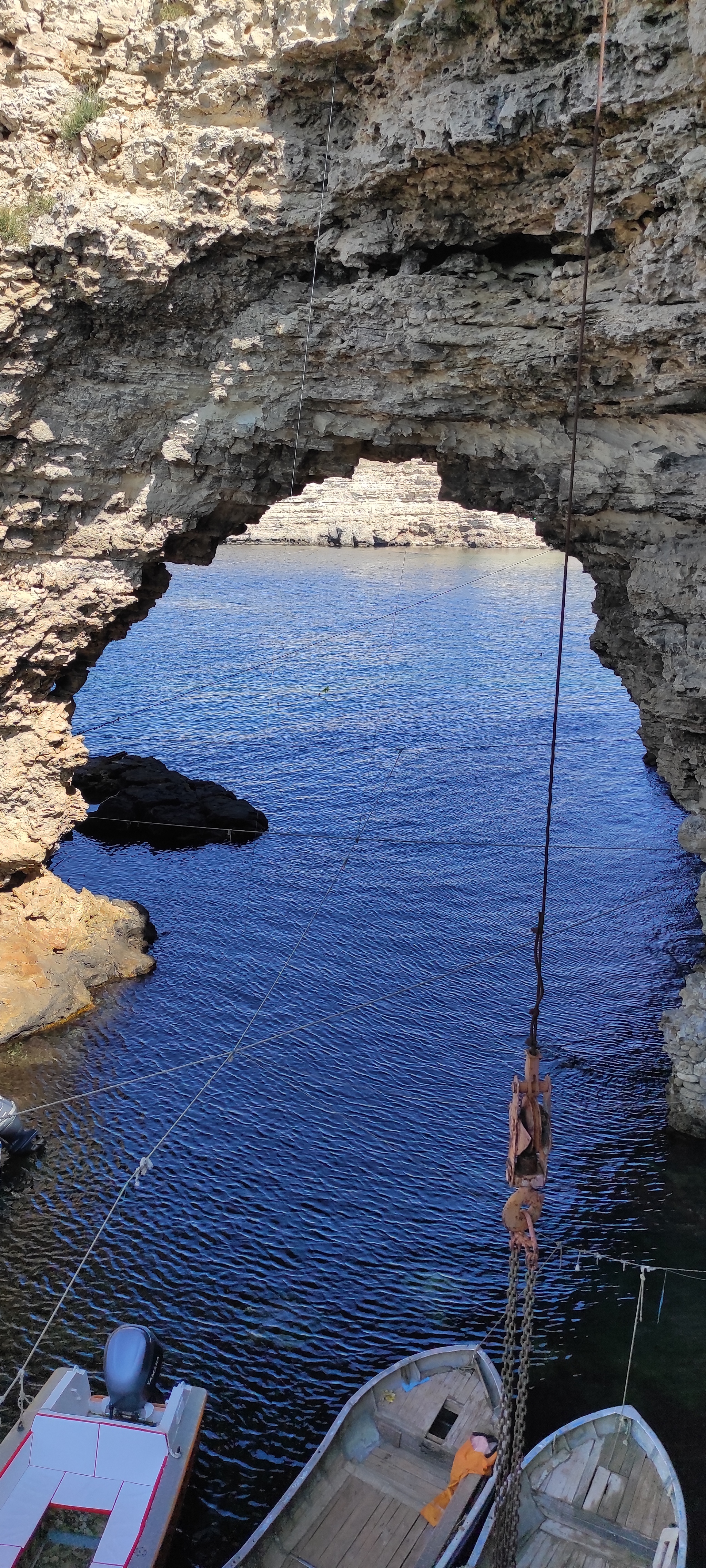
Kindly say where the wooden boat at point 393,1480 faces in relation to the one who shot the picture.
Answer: facing away from the viewer and to the right of the viewer

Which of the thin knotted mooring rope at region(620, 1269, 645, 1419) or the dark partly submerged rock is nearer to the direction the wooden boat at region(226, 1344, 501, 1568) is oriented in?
the thin knotted mooring rope

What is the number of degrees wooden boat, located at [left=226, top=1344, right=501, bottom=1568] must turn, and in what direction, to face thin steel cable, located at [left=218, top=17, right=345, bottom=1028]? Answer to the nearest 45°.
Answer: approximately 45° to its left

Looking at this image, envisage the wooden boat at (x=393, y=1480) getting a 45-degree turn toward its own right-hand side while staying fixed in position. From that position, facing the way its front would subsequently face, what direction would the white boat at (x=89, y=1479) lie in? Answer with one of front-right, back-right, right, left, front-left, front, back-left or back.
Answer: back

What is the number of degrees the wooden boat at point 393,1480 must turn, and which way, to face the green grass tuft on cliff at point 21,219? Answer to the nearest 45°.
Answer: approximately 90° to its left

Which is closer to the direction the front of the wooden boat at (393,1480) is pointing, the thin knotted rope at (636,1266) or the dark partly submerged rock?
the thin knotted rope
